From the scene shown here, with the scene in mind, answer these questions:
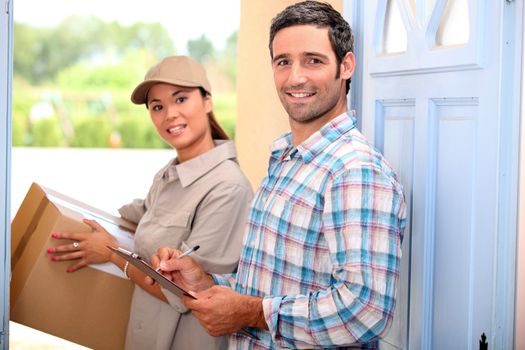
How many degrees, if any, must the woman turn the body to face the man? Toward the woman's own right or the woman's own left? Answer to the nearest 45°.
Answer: approximately 45° to the woman's own left

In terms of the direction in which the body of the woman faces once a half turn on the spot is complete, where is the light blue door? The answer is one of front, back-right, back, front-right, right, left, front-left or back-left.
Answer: right

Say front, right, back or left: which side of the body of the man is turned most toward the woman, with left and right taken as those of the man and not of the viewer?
right

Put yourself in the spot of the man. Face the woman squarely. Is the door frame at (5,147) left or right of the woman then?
left

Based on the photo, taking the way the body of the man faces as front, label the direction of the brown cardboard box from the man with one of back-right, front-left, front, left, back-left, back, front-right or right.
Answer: right

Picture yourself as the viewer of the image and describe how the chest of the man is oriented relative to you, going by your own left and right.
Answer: facing the viewer and to the left of the viewer

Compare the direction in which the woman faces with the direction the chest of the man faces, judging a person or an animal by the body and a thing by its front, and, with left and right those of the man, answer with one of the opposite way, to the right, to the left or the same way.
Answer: the same way

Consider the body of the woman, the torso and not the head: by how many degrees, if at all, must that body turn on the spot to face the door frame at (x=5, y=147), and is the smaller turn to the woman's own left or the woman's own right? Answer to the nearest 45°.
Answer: approximately 45° to the woman's own right

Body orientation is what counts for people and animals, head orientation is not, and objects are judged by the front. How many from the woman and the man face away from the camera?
0
